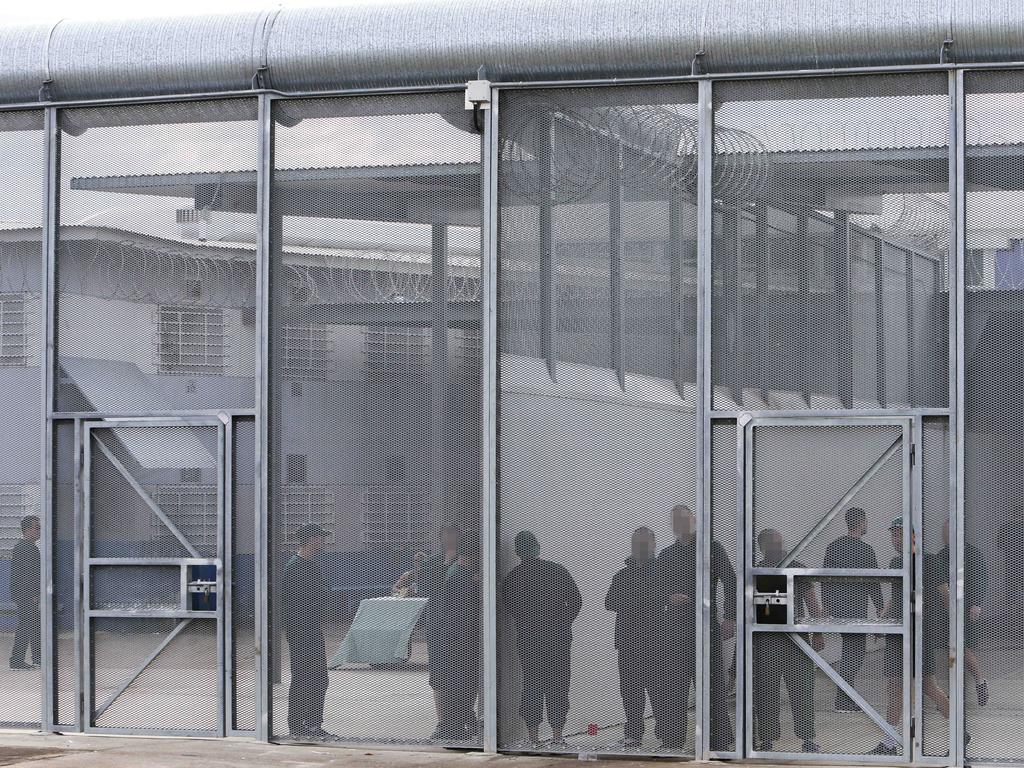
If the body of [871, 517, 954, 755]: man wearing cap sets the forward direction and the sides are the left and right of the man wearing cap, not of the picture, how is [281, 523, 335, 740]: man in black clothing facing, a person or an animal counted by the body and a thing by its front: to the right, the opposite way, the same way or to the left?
the opposite way

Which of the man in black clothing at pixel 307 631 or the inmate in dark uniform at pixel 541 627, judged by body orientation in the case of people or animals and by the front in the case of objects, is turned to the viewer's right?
the man in black clothing

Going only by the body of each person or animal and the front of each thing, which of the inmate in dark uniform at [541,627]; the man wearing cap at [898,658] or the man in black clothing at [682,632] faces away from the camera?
the inmate in dark uniform

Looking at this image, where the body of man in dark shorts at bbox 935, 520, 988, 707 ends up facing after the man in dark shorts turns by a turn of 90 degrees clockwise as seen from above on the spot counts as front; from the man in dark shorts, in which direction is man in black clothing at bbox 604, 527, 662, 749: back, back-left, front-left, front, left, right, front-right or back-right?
left

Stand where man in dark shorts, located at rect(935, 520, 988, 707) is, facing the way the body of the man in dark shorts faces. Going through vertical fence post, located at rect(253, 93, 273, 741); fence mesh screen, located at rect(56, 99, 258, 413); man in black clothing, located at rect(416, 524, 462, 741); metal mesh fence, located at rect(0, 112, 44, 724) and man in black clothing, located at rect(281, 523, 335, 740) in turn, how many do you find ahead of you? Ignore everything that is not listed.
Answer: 5

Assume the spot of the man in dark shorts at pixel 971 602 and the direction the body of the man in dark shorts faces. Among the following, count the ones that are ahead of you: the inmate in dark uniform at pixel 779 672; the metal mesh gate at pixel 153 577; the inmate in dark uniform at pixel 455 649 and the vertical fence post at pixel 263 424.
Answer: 4

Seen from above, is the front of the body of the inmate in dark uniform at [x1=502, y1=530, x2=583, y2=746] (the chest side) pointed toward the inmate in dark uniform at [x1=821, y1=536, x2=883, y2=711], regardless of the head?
no

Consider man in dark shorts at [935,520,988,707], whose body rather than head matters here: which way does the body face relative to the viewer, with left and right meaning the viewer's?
facing to the left of the viewer

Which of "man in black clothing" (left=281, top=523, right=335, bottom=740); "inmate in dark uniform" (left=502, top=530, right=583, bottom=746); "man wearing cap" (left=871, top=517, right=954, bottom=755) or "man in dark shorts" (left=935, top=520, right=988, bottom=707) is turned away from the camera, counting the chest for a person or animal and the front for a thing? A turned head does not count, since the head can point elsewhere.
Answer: the inmate in dark uniform

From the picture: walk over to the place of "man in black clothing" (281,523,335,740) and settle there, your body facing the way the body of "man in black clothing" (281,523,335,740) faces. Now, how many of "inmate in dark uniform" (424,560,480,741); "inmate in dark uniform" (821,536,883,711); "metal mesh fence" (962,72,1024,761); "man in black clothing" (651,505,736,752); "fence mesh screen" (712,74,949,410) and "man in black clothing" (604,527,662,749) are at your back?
0

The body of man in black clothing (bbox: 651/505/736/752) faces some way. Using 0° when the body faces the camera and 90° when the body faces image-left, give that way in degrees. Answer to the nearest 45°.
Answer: approximately 0°

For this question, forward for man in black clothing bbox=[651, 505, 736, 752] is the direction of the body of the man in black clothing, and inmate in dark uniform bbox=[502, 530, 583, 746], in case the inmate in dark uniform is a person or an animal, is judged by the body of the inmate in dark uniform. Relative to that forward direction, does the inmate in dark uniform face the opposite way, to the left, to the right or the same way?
the opposite way

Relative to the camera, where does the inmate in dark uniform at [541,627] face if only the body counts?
away from the camera

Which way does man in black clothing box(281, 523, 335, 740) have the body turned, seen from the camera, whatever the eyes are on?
to the viewer's right

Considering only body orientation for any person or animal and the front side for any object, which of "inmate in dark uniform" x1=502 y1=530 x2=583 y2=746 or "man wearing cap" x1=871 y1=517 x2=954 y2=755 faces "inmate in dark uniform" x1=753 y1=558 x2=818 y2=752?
the man wearing cap

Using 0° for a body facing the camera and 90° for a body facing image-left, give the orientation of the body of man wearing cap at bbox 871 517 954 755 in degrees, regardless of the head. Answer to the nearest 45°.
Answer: approximately 90°

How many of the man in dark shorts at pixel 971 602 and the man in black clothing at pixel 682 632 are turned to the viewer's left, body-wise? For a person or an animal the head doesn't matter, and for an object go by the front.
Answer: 1

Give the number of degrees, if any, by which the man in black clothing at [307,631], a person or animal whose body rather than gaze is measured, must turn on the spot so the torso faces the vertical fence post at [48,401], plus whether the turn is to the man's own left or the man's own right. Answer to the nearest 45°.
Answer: approximately 135° to the man's own left

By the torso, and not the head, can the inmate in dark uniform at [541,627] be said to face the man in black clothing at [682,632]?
no

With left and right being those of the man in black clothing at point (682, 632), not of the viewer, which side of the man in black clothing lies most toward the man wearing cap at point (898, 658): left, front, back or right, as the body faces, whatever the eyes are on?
left

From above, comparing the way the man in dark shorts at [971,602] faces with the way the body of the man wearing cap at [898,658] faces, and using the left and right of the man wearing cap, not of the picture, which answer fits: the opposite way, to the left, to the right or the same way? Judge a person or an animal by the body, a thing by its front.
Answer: the same way
